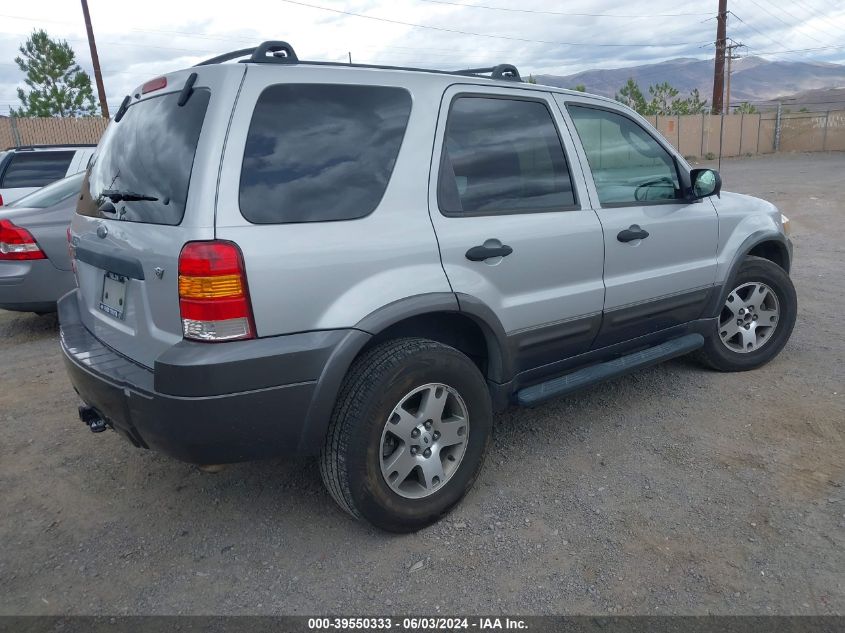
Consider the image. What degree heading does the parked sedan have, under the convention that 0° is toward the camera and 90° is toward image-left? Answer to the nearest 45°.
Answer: approximately 225°

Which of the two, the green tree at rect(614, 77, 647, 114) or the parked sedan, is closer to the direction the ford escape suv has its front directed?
the green tree

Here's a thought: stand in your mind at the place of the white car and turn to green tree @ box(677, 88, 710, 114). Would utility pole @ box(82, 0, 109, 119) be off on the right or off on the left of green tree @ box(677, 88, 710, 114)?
left

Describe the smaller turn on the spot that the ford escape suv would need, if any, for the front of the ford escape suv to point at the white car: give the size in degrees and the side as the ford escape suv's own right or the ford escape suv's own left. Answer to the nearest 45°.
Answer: approximately 90° to the ford escape suv's own left

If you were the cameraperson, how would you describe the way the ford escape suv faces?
facing away from the viewer and to the right of the viewer
